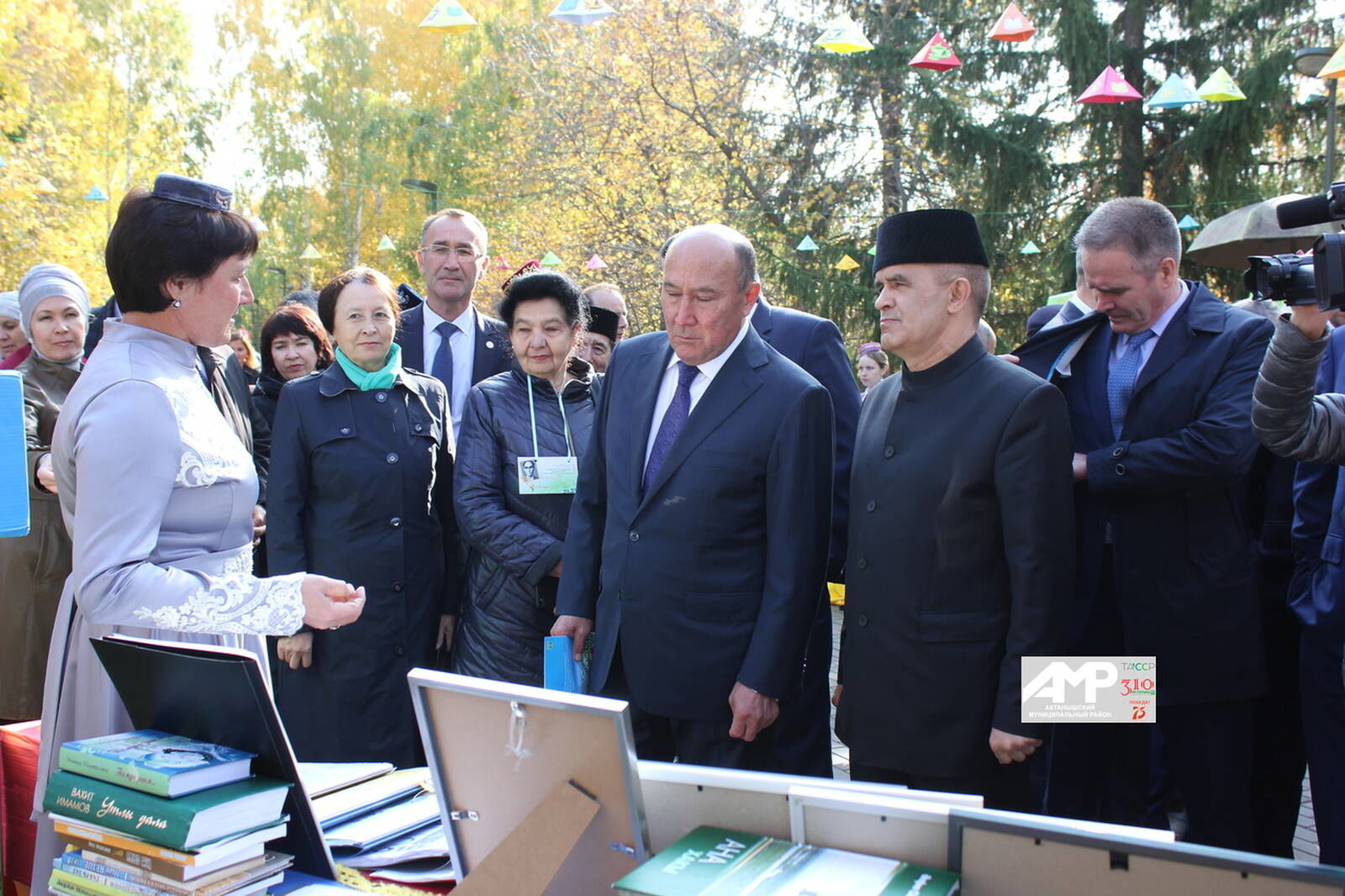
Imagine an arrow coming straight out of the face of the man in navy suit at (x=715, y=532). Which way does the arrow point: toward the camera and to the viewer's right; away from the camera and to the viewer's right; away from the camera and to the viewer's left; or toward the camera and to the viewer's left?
toward the camera and to the viewer's left

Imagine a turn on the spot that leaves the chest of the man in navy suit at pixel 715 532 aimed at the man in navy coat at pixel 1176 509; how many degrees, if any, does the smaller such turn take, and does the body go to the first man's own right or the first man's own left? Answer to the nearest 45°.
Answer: approximately 135° to the first man's own left

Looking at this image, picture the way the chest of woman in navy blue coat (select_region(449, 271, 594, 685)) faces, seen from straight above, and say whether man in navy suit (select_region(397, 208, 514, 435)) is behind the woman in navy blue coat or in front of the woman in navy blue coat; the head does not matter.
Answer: behind

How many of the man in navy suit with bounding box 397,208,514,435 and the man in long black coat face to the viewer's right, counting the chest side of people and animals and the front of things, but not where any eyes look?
0

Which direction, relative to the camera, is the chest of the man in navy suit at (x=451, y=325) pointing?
toward the camera

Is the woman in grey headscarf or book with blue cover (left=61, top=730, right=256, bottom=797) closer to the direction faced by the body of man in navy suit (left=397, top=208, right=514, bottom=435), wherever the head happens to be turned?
the book with blue cover

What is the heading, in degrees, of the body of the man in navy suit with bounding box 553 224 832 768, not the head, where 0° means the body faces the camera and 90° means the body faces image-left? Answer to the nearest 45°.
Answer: approximately 45°

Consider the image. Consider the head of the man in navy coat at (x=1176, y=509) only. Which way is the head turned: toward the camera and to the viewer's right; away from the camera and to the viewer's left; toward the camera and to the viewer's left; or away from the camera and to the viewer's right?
toward the camera and to the viewer's left

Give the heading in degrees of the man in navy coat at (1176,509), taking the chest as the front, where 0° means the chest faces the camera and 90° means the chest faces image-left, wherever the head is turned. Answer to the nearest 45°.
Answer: approximately 45°

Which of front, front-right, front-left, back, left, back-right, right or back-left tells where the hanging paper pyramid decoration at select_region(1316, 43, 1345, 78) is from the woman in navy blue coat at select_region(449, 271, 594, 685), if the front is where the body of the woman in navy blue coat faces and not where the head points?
left

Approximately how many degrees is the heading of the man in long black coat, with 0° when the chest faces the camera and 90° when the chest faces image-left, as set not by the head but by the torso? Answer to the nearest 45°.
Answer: approximately 45°

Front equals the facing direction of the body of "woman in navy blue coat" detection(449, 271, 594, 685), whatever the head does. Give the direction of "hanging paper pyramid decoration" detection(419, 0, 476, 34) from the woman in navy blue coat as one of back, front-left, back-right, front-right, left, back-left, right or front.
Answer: back-left

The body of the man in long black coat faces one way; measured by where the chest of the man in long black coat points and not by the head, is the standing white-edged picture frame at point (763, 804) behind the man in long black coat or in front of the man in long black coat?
in front
